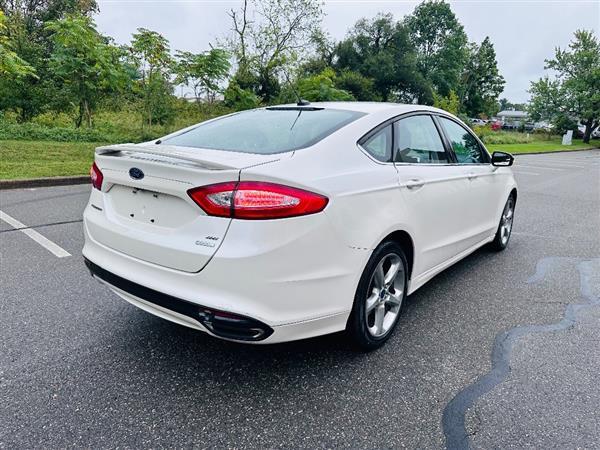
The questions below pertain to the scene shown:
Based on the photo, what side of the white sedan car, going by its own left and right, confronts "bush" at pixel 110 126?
left

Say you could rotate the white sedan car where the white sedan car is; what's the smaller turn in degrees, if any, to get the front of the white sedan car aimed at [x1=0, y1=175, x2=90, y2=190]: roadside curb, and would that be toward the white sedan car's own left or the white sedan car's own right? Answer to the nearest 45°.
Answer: approximately 90° to the white sedan car's own left

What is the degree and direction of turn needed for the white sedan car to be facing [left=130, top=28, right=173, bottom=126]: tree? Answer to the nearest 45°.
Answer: approximately 45° to its left

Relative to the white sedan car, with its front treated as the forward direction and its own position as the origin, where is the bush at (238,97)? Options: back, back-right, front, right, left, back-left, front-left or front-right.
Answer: front-left

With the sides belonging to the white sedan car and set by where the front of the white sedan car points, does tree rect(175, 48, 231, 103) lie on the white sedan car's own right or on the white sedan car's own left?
on the white sedan car's own left

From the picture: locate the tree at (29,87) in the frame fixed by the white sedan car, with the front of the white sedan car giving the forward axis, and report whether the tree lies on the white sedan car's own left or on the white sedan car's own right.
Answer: on the white sedan car's own left

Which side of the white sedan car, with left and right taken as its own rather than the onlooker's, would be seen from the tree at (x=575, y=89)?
front

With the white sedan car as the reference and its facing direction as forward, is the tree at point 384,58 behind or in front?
in front

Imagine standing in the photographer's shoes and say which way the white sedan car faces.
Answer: facing away from the viewer and to the right of the viewer

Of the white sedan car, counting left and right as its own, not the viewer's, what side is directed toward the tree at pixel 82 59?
left

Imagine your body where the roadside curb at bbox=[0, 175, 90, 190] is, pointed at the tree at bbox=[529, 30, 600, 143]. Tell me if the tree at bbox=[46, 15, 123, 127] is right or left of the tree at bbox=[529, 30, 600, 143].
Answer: left
